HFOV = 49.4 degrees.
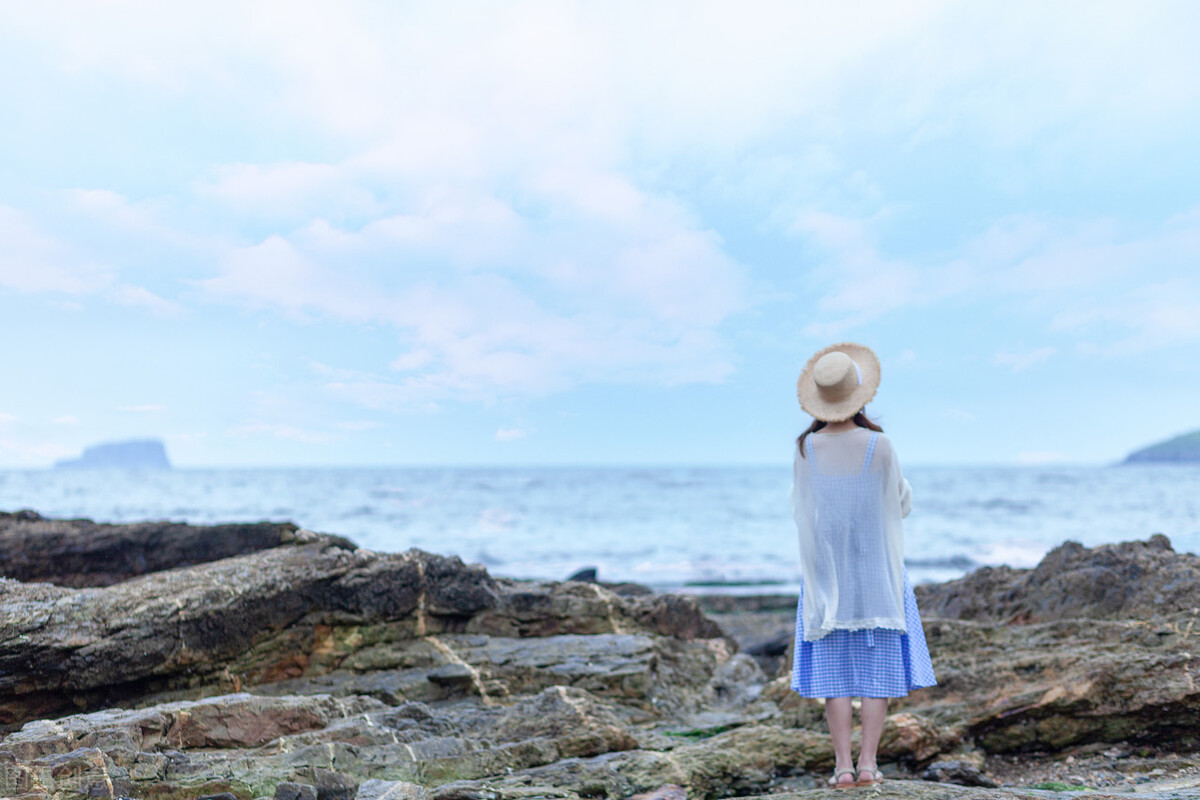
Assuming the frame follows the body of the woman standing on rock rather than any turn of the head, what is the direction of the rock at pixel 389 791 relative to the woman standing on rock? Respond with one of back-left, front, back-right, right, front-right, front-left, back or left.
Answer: back-left

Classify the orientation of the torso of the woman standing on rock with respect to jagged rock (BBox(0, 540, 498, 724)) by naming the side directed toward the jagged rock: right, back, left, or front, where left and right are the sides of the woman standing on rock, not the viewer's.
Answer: left

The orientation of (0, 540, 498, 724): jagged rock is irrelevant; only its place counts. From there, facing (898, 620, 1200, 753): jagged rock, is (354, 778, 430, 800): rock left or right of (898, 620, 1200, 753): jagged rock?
right

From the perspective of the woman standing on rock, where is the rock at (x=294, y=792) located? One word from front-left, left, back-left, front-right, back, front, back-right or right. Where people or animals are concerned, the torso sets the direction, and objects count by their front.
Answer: back-left

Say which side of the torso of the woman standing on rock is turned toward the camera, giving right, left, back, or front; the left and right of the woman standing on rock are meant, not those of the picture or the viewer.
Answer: back

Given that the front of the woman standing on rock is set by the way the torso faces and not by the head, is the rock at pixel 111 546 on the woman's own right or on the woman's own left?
on the woman's own left
